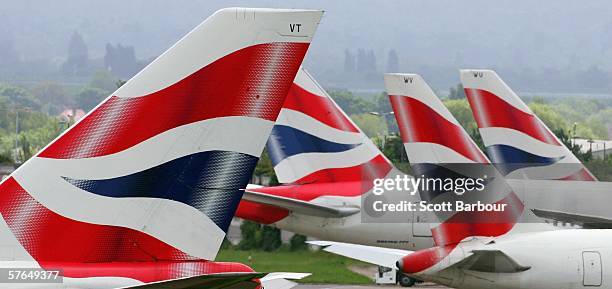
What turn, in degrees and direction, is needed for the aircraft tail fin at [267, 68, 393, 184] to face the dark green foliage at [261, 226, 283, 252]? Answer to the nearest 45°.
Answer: approximately 90° to its left

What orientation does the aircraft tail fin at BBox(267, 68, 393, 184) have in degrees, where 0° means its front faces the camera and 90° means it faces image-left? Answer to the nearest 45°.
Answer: approximately 270°
